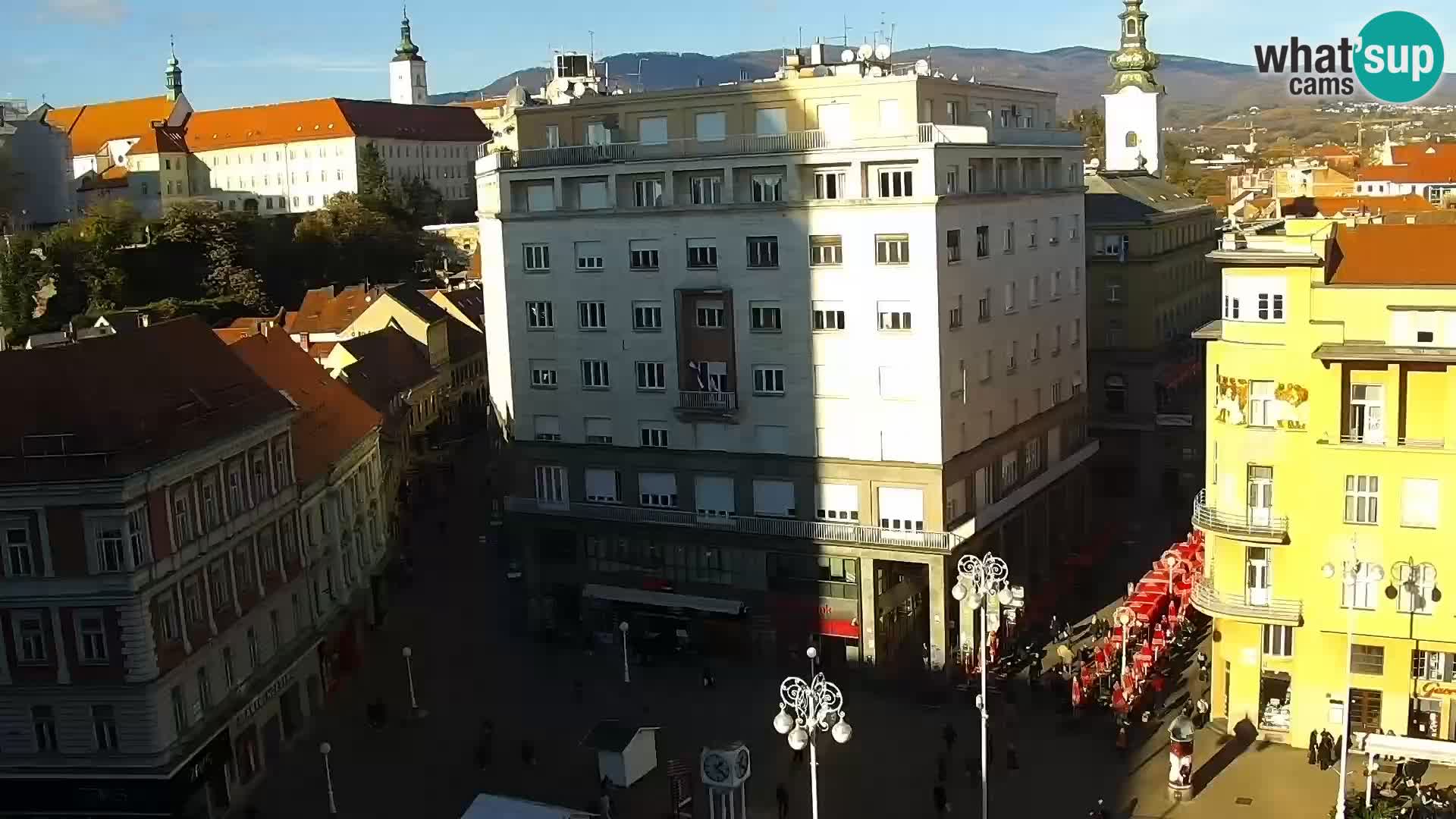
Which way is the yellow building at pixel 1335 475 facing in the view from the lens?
facing the viewer

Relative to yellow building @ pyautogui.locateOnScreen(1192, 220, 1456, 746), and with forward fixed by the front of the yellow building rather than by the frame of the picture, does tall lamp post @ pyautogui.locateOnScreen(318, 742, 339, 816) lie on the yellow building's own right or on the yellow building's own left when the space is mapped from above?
on the yellow building's own right
